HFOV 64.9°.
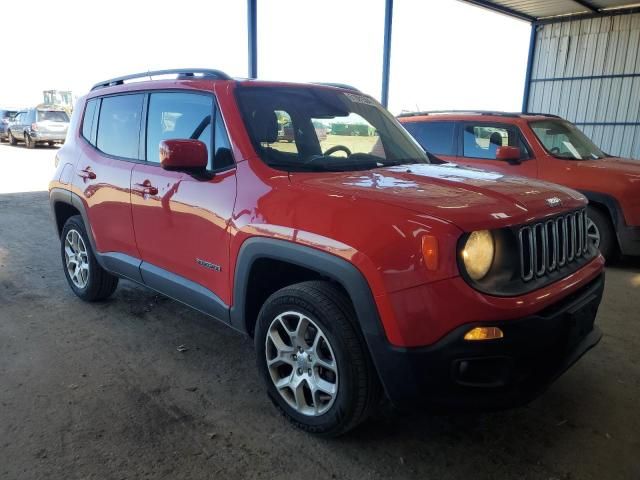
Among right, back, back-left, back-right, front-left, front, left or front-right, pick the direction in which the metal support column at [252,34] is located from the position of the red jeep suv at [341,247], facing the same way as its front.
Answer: back-left

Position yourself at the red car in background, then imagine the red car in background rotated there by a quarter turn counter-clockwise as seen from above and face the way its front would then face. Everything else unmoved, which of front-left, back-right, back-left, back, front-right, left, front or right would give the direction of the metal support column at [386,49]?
left

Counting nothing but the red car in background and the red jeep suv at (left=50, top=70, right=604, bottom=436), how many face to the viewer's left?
0

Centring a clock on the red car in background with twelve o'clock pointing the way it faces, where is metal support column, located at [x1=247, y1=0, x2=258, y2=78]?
The metal support column is roughly at 5 o'clock from the red car in background.

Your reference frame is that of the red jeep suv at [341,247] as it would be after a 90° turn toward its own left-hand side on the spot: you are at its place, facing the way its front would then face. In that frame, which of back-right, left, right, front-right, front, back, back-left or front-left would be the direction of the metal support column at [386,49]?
front-left

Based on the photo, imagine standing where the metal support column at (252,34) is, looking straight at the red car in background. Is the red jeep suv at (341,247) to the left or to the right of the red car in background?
right

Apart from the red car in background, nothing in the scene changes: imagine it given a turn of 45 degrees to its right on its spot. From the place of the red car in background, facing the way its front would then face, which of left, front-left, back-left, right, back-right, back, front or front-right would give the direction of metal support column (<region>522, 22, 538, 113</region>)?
back

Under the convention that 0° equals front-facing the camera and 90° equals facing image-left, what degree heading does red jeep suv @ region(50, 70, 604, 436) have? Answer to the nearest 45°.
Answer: approximately 315°

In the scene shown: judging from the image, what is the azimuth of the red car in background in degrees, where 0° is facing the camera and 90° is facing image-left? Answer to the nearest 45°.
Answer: approximately 315°

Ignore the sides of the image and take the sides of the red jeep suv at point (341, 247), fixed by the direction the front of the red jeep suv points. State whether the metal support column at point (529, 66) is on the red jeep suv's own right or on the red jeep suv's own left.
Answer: on the red jeep suv's own left

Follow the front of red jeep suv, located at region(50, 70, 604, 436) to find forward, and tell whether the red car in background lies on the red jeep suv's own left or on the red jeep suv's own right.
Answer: on the red jeep suv's own left
